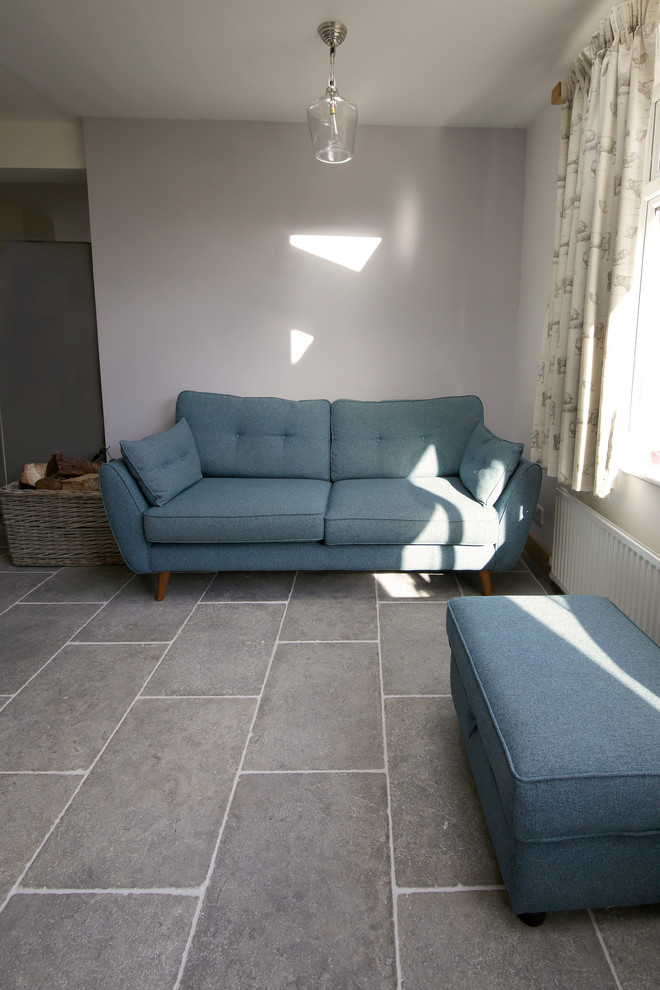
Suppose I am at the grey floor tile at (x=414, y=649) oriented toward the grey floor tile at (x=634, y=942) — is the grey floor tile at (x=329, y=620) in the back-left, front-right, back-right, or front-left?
back-right

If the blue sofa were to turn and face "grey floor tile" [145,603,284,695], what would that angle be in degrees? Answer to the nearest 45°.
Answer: approximately 45° to its right

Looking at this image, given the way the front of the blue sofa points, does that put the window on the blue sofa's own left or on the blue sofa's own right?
on the blue sofa's own left

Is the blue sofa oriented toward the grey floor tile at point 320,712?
yes

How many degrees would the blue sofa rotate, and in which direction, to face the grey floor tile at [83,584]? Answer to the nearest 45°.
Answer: approximately 90° to its right

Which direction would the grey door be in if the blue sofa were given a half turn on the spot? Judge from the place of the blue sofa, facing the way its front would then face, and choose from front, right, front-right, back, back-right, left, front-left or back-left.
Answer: front-left

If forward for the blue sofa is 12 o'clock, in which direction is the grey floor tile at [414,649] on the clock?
The grey floor tile is roughly at 11 o'clock from the blue sofa.

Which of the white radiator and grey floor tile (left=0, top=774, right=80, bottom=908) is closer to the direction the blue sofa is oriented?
the grey floor tile

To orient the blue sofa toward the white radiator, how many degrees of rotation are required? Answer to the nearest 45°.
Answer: approximately 45° to its left

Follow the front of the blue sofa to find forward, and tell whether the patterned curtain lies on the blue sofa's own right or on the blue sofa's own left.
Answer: on the blue sofa's own left

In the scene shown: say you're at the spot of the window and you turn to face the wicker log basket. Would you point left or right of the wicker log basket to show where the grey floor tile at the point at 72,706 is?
left

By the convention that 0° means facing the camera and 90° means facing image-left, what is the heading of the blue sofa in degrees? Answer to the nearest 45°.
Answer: approximately 0°
